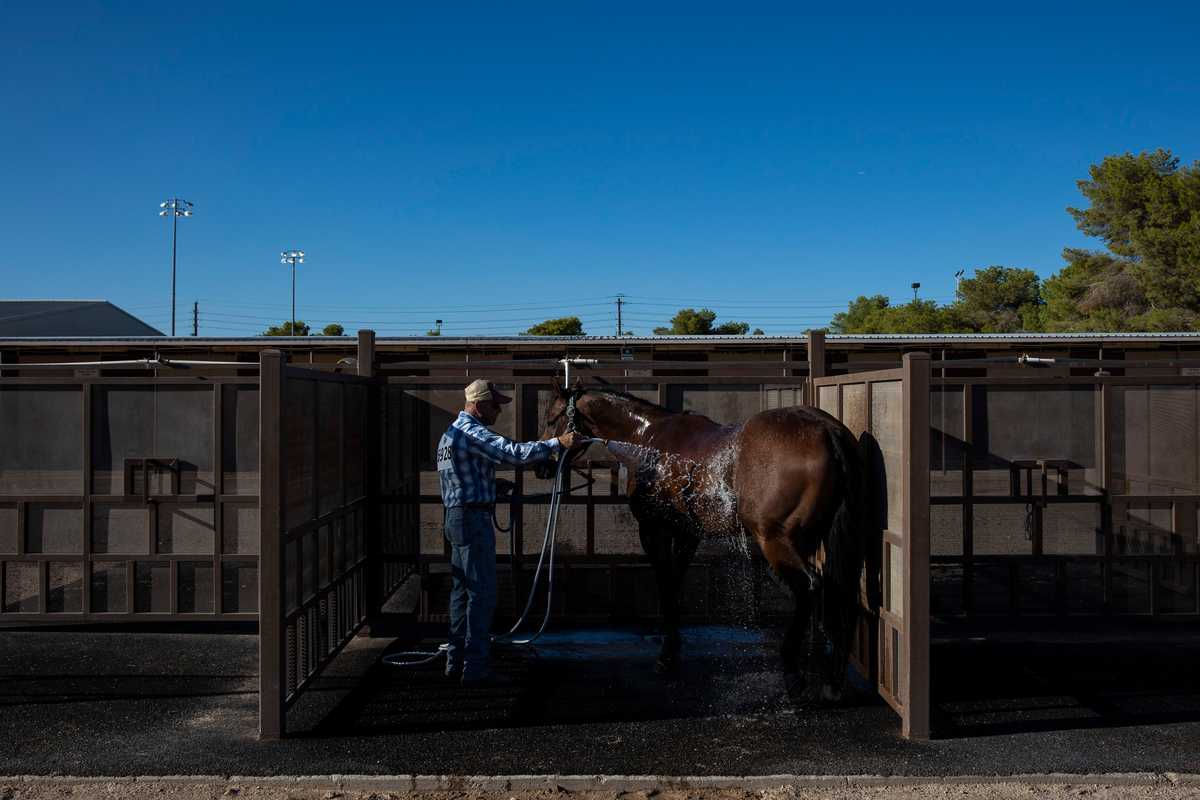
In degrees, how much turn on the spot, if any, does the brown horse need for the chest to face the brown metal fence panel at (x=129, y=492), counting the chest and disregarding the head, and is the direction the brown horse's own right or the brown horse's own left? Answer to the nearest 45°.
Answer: approximately 45° to the brown horse's own left

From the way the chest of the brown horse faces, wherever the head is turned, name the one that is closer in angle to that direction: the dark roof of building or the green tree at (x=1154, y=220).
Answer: the dark roof of building

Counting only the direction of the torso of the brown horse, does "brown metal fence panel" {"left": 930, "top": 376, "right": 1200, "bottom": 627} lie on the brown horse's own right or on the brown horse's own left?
on the brown horse's own right

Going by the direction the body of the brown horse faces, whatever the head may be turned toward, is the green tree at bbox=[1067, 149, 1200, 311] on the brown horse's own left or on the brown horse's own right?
on the brown horse's own right

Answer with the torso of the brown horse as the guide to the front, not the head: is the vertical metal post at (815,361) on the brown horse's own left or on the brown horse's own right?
on the brown horse's own right

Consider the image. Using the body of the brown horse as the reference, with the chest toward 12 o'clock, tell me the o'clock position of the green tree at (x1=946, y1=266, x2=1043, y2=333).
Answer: The green tree is roughly at 2 o'clock from the brown horse.

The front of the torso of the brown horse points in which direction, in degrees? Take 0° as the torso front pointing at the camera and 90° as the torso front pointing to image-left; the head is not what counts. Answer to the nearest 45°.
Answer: approximately 135°

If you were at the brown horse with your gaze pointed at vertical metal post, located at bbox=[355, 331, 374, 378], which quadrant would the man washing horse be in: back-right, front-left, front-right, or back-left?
front-left

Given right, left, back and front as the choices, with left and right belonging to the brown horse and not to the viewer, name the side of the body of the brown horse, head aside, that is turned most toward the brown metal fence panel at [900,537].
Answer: back

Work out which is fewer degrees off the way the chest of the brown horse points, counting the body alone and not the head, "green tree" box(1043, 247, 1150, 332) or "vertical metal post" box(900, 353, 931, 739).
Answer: the green tree

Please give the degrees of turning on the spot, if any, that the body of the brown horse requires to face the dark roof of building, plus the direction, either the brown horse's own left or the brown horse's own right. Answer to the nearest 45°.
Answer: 0° — it already faces it

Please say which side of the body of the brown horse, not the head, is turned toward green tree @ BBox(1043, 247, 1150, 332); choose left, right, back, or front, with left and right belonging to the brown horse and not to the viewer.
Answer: right
